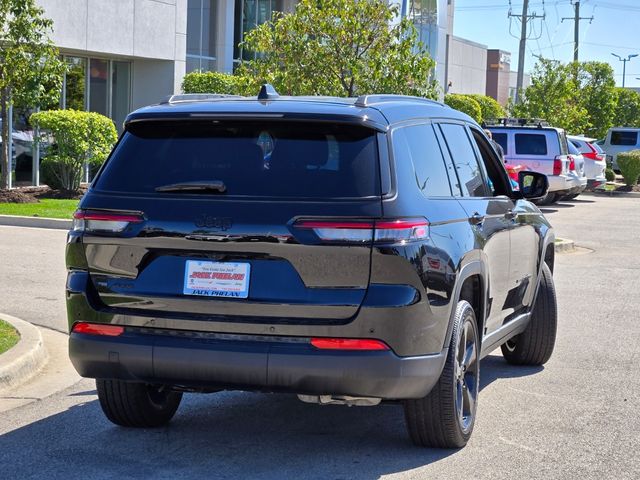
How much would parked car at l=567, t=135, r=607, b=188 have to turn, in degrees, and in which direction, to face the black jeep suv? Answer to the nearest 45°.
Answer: approximately 135° to its left

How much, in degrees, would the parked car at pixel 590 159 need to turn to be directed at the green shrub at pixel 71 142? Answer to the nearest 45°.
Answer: approximately 90° to its left

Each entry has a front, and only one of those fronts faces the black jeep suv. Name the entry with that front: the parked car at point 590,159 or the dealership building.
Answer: the dealership building

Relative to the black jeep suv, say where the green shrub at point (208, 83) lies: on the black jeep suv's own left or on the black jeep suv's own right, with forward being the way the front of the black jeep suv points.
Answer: on the black jeep suv's own left

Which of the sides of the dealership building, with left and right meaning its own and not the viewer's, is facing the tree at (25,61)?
front

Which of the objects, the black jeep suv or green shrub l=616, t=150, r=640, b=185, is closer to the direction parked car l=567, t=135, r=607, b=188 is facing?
the green shrub

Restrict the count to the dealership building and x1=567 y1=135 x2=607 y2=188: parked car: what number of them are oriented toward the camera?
1

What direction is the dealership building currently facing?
toward the camera

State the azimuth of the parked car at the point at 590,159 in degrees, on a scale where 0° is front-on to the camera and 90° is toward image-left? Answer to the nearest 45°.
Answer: approximately 135°

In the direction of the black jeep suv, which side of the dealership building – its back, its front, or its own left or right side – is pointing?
front

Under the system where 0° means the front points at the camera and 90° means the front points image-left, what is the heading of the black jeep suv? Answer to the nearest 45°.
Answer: approximately 225°

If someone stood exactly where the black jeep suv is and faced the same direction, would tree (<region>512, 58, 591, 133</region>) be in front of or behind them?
in front

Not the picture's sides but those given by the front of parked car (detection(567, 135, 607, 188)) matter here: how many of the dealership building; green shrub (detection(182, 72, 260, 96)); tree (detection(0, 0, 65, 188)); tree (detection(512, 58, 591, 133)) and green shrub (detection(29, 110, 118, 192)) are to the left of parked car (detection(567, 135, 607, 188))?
4

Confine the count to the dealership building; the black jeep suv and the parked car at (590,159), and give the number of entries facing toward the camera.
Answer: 1
